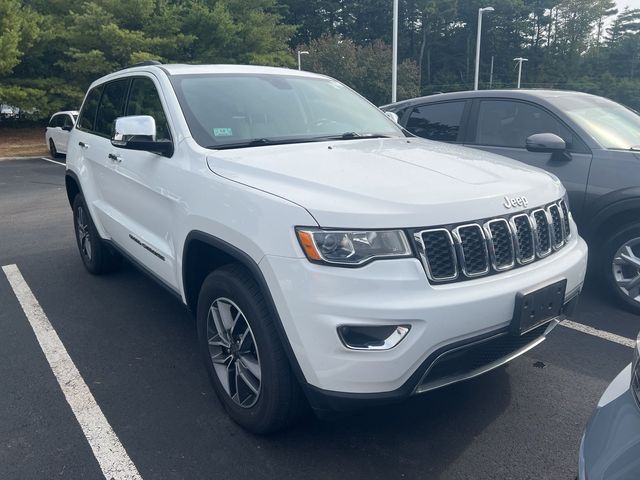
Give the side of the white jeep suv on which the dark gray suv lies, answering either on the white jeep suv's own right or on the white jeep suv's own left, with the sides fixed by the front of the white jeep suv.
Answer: on the white jeep suv's own left

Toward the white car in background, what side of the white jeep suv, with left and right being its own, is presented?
back

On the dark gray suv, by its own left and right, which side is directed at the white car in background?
back

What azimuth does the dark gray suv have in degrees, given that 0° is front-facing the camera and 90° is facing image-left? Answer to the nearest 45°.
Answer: approximately 315°

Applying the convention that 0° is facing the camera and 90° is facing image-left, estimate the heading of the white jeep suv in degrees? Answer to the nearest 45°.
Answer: approximately 315°
